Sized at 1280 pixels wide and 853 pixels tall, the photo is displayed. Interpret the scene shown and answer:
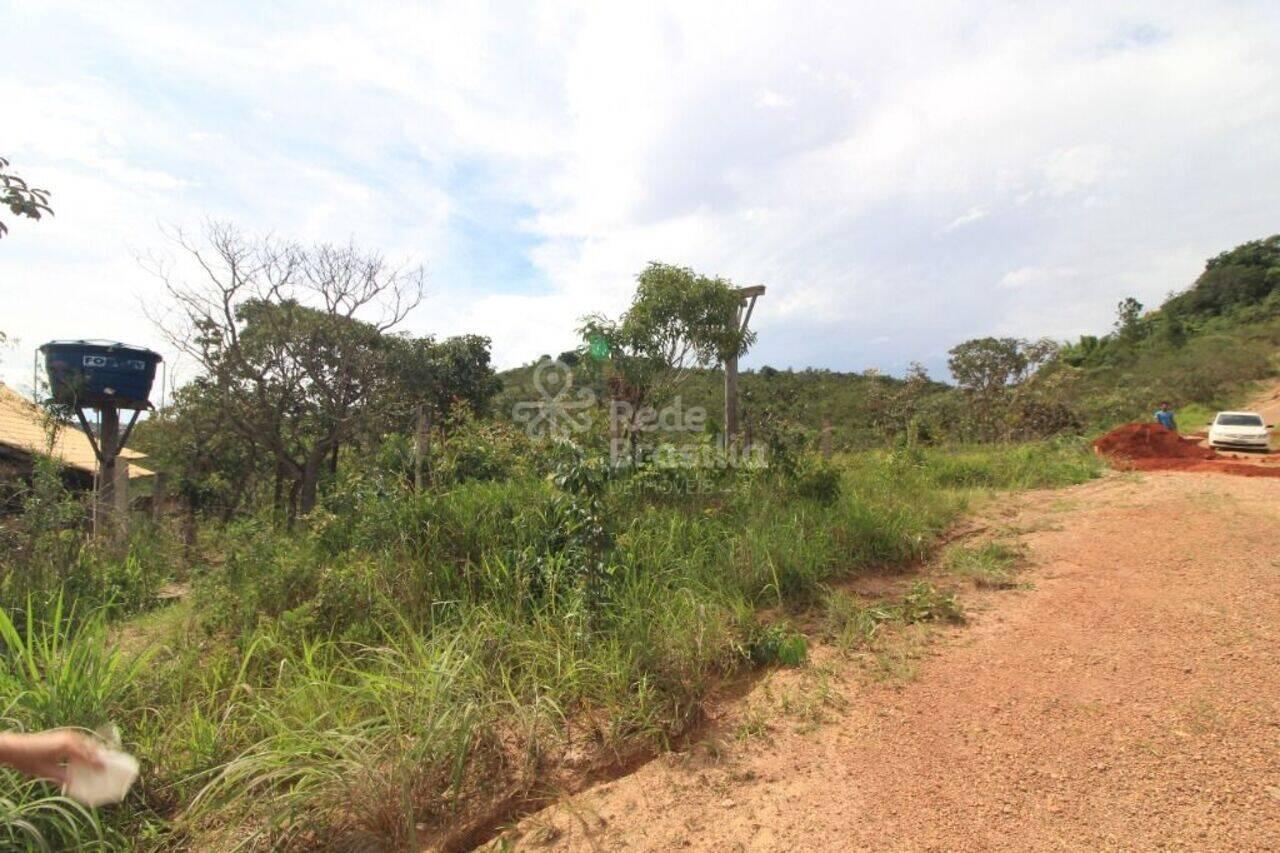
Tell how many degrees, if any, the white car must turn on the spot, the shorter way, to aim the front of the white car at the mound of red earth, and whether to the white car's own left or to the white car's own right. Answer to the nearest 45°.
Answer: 0° — it already faces it

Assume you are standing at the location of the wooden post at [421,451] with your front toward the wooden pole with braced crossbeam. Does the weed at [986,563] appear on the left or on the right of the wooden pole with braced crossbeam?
right

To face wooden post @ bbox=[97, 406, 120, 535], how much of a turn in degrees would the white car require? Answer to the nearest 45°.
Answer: approximately 45° to its right

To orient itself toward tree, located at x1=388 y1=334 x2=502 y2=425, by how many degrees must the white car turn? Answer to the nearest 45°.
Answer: approximately 45° to its right

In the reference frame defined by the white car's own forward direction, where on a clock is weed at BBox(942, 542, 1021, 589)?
The weed is roughly at 12 o'clock from the white car.

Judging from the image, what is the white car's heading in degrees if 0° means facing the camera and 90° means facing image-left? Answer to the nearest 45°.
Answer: approximately 0°
